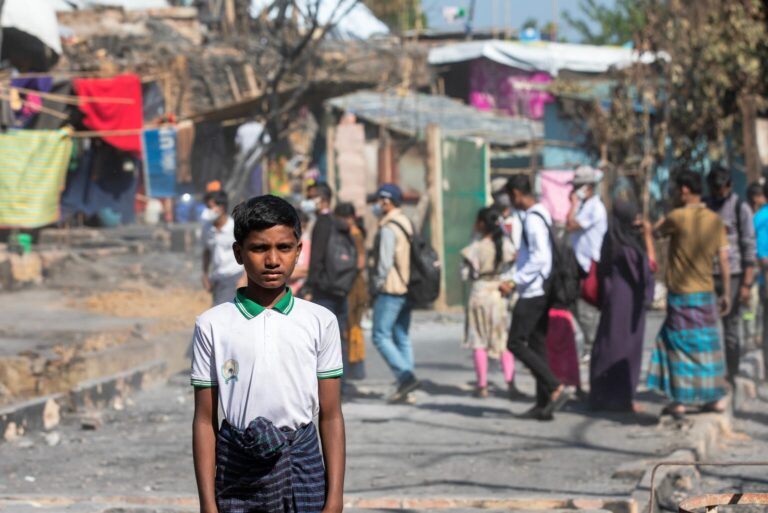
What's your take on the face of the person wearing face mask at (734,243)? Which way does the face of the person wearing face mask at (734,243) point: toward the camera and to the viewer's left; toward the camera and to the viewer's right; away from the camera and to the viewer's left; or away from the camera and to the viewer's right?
toward the camera and to the viewer's left

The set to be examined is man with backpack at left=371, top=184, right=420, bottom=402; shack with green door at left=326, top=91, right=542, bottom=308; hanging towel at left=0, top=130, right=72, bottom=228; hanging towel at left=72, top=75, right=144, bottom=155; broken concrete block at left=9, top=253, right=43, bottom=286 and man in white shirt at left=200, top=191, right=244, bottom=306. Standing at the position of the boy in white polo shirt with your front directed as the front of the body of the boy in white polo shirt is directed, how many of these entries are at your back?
6

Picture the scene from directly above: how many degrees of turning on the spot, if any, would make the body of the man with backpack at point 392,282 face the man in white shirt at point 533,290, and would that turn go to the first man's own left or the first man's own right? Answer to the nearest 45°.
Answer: approximately 135° to the first man's own left

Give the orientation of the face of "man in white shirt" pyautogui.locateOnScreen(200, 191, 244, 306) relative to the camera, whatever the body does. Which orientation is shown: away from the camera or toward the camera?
toward the camera

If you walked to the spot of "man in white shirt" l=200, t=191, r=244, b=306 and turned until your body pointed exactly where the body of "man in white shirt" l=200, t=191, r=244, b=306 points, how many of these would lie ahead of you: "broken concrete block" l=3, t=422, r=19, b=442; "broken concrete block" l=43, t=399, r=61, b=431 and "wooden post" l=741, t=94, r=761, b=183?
2

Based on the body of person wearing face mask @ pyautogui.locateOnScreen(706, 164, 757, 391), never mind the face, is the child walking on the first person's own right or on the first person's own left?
on the first person's own right

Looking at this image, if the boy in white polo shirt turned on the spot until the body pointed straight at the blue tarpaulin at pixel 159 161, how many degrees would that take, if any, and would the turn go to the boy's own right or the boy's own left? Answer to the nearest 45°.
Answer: approximately 180°

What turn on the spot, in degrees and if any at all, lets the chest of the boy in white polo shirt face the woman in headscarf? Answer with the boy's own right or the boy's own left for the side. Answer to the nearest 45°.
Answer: approximately 135° to the boy's own left

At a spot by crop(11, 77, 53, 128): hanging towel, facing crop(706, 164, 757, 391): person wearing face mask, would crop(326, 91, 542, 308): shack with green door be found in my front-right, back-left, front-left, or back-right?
front-left

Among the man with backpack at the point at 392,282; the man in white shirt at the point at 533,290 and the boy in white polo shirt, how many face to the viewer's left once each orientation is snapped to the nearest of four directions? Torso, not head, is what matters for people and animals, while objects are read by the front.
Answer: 2

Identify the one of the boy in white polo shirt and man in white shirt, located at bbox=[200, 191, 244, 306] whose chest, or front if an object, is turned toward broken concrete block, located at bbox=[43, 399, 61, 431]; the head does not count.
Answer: the man in white shirt

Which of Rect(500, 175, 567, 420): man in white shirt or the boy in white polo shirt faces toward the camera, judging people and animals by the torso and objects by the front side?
the boy in white polo shirt

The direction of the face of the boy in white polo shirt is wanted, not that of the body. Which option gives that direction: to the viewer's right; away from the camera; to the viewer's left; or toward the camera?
toward the camera

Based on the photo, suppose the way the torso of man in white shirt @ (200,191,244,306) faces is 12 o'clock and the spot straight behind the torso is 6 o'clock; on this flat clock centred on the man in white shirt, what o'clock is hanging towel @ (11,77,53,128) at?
The hanging towel is roughly at 4 o'clock from the man in white shirt.

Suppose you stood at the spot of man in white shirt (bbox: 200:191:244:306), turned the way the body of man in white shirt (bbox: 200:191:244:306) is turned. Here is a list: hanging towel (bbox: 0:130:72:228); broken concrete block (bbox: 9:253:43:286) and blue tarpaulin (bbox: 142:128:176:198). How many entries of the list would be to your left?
0

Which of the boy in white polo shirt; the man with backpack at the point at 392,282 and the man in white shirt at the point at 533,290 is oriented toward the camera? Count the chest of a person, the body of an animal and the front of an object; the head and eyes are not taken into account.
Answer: the boy in white polo shirt

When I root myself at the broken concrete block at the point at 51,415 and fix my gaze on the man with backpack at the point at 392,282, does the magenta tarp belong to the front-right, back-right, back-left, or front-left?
front-left

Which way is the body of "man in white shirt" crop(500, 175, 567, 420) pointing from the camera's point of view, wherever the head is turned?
to the viewer's left

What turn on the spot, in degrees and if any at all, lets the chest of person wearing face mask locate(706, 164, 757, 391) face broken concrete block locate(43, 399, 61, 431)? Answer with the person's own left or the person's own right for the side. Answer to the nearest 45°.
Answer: approximately 45° to the person's own right

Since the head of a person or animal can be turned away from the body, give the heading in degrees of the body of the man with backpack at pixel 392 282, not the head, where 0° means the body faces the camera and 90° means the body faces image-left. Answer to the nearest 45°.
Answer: approximately 90°

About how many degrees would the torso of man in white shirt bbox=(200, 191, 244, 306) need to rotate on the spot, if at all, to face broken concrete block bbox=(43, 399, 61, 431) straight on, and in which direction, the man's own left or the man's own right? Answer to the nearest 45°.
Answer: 0° — they already face it

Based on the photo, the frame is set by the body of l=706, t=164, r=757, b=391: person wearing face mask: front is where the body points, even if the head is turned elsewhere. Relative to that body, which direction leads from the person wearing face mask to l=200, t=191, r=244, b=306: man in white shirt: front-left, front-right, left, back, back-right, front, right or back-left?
front-right

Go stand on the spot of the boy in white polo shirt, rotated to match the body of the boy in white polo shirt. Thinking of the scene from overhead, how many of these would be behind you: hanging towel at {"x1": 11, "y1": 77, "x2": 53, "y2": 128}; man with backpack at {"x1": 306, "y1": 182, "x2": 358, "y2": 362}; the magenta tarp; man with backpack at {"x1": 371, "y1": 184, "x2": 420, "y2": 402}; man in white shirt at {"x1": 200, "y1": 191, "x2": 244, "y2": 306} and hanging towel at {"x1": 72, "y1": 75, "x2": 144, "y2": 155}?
6

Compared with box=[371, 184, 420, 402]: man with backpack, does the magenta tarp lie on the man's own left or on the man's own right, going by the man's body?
on the man's own right
